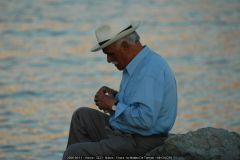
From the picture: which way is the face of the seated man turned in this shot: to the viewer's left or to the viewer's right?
to the viewer's left

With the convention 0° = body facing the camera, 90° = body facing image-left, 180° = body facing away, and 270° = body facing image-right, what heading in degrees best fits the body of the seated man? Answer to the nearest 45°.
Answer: approximately 90°
